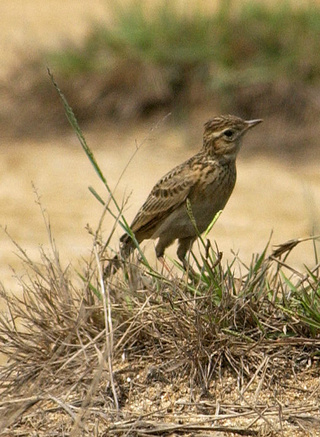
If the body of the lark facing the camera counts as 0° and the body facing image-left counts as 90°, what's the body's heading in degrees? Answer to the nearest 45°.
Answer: approximately 270°
